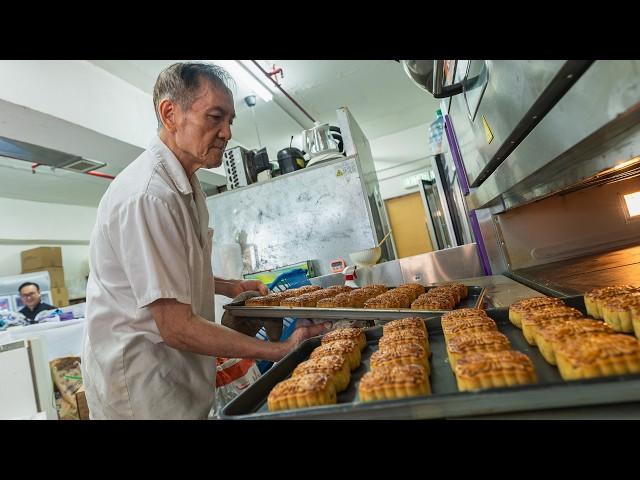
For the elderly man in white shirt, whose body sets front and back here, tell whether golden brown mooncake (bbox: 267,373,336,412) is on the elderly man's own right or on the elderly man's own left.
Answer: on the elderly man's own right

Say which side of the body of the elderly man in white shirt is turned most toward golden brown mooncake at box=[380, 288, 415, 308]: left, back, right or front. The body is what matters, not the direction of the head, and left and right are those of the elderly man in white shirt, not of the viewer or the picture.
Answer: front

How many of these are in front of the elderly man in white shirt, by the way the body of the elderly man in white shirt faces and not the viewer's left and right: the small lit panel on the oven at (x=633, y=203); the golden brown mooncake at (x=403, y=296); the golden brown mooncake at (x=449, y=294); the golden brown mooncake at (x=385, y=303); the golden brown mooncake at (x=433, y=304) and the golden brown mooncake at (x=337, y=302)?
6

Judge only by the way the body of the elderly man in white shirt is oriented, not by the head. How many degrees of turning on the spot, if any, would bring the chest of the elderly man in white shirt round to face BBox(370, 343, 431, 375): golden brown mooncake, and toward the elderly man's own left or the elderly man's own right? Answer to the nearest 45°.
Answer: approximately 45° to the elderly man's own right

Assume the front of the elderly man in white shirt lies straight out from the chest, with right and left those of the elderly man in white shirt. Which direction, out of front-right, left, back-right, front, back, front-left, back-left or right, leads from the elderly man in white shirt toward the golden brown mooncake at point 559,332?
front-right

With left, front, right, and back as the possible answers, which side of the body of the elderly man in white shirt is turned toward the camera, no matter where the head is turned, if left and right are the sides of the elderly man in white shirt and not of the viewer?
right

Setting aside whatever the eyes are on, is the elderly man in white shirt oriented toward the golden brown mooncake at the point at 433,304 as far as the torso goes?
yes

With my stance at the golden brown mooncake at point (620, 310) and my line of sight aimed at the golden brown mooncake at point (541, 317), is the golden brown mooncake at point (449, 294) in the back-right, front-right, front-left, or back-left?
front-right

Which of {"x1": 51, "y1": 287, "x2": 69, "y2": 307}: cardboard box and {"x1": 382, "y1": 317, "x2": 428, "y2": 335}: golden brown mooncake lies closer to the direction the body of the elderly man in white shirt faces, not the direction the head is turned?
the golden brown mooncake

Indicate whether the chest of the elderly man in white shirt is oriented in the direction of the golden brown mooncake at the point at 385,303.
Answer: yes

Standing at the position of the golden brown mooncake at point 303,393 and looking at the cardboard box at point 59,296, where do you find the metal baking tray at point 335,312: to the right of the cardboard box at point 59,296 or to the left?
right

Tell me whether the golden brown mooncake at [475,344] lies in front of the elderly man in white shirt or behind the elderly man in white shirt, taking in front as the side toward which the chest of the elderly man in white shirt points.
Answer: in front

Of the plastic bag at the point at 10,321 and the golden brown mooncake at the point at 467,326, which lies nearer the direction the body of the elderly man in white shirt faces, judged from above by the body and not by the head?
the golden brown mooncake

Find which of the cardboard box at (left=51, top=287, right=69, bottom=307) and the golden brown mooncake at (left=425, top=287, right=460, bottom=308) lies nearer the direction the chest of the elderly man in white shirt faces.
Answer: the golden brown mooncake

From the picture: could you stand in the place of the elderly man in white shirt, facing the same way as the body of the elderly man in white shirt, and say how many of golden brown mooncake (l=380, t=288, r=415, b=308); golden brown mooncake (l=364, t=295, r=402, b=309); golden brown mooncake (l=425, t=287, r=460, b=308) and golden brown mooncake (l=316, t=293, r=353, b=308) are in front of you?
4
